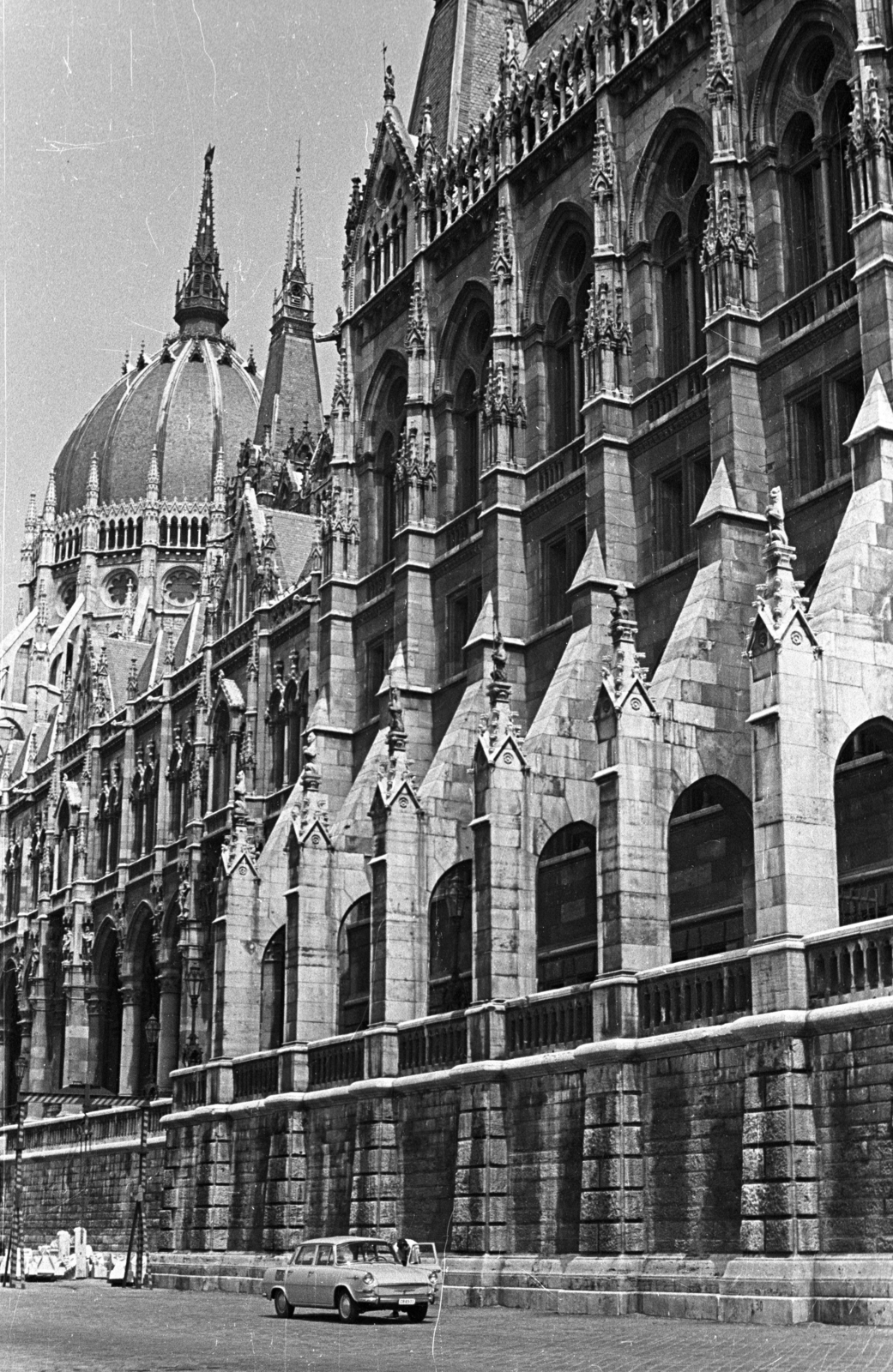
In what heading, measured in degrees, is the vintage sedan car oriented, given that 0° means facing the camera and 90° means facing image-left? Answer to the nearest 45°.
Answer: approximately 315°

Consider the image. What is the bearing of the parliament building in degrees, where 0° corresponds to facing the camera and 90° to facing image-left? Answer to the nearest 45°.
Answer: approximately 45°

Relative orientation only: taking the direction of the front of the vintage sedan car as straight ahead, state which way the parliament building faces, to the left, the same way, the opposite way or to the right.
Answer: to the right
